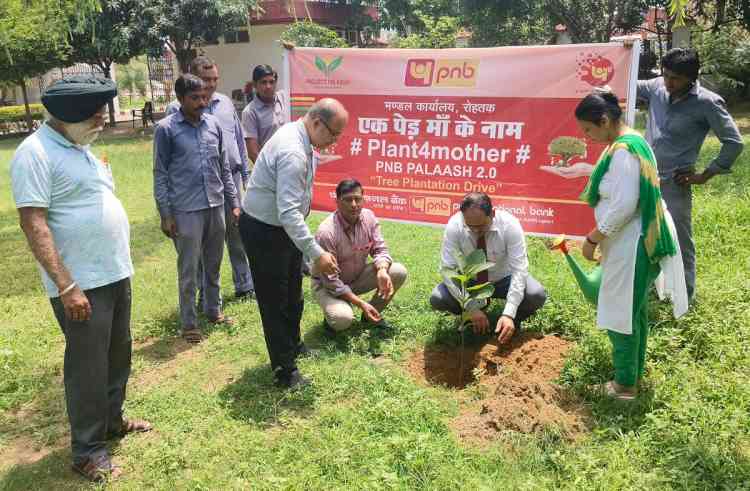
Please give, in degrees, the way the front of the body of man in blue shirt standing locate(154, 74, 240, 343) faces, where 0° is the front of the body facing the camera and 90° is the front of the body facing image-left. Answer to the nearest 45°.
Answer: approximately 315°

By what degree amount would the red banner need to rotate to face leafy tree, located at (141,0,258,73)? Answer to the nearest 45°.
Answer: approximately 135° to its right

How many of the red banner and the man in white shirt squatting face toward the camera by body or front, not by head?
2

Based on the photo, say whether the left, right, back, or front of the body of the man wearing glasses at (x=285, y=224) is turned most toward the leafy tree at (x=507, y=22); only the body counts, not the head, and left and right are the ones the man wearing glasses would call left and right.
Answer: left

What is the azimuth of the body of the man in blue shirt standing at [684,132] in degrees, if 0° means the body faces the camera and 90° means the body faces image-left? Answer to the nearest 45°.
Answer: approximately 45°

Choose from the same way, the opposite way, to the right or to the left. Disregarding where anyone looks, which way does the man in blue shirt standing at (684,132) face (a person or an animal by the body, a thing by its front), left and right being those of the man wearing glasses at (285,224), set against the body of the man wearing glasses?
the opposite way

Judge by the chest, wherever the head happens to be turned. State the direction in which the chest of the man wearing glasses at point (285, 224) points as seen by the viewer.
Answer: to the viewer's right

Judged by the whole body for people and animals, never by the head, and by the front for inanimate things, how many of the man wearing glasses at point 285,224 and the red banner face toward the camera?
1

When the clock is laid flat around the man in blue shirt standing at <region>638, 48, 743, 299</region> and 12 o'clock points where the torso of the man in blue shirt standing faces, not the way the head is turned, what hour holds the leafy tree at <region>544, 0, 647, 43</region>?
The leafy tree is roughly at 4 o'clock from the man in blue shirt standing.

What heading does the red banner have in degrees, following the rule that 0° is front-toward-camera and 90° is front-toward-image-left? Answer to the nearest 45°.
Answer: approximately 0°
